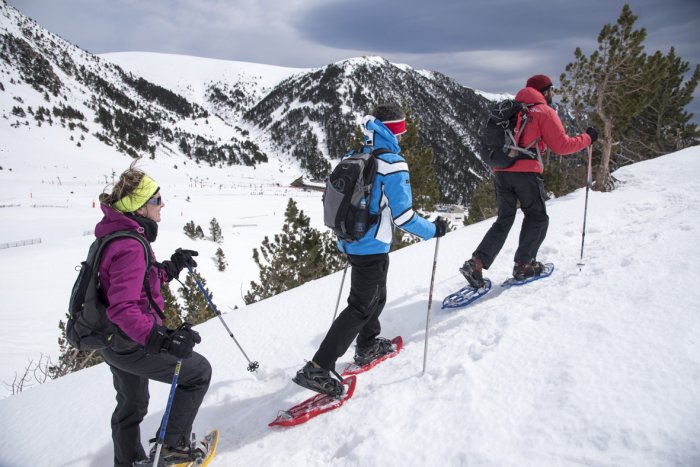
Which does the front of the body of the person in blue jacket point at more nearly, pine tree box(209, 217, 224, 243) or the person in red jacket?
the person in red jacket

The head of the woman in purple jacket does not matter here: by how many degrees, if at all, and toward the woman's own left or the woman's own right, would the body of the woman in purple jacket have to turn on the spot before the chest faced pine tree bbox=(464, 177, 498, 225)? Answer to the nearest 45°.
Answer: approximately 45° to the woman's own left

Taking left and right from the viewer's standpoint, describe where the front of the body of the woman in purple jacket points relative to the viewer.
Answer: facing to the right of the viewer

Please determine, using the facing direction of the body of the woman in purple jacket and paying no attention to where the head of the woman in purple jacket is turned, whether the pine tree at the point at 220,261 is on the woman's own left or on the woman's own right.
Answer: on the woman's own left

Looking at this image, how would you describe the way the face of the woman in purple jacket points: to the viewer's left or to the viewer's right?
to the viewer's right

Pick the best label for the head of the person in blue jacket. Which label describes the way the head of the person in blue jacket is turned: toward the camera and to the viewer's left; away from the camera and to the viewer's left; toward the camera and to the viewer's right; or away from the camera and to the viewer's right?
away from the camera and to the viewer's right

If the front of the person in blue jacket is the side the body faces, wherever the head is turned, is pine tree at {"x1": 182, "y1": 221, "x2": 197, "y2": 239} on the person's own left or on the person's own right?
on the person's own left

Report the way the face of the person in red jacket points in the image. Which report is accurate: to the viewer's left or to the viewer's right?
to the viewer's right

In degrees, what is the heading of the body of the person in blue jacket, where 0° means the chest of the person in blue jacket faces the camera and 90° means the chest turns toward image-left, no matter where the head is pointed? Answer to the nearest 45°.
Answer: approximately 270°

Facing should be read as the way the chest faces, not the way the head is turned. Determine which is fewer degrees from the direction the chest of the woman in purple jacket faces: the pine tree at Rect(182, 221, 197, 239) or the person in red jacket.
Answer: the person in red jacket

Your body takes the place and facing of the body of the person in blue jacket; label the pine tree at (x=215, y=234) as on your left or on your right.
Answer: on your left
